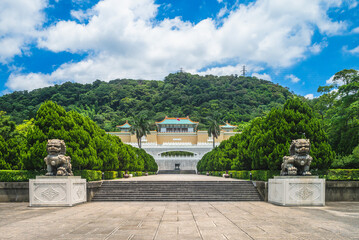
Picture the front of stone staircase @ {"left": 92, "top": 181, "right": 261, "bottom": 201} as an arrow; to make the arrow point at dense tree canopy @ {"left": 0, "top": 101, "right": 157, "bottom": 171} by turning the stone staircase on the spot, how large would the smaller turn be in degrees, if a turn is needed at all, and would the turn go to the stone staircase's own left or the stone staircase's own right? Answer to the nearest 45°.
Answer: approximately 90° to the stone staircase's own right

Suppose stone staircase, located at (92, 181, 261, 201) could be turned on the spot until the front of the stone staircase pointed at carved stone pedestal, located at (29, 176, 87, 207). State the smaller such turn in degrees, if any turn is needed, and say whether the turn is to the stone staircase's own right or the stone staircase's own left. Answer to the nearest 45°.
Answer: approximately 45° to the stone staircase's own right

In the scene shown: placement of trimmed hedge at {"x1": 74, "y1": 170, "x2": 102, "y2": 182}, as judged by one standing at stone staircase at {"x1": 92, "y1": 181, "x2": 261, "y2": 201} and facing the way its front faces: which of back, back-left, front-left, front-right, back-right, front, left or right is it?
right

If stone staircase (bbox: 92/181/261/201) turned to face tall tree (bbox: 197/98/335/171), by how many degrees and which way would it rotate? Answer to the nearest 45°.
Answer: approximately 90° to its left

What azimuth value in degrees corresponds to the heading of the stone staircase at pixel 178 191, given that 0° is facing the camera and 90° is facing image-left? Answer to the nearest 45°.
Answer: approximately 0°

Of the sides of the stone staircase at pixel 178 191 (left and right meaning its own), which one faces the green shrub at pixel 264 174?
left

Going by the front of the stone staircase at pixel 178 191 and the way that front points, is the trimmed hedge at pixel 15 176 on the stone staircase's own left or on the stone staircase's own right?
on the stone staircase's own right

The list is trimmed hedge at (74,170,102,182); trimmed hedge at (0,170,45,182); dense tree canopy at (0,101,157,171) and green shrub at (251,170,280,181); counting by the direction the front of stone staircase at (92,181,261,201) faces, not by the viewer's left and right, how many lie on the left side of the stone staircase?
1

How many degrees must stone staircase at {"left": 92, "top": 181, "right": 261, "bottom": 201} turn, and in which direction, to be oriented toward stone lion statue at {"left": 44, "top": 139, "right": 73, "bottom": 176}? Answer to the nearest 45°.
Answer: approximately 45° to its right
